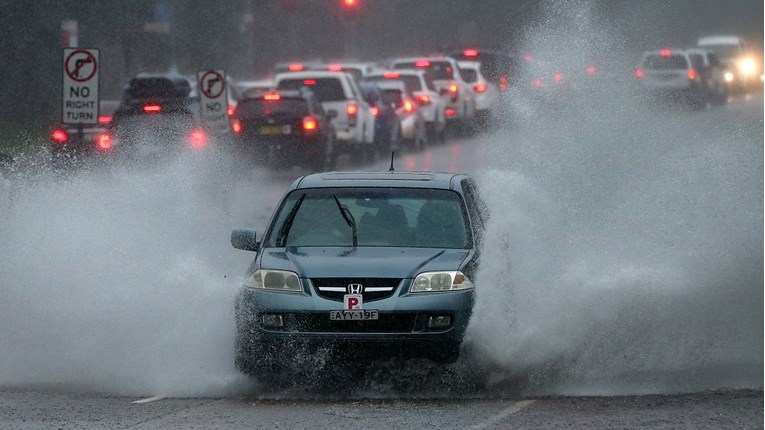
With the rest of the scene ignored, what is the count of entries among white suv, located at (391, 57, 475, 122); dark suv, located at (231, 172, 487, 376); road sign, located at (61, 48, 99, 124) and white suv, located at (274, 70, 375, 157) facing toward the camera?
2

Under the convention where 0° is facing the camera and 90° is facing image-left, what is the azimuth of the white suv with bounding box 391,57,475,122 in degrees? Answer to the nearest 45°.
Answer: approximately 180°

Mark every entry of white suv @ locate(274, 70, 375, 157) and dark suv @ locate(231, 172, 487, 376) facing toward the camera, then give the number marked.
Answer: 1

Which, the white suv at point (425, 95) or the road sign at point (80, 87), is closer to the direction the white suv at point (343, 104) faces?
the white suv

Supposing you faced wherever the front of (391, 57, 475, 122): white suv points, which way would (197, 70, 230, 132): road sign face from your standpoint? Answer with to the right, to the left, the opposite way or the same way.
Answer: the opposite way

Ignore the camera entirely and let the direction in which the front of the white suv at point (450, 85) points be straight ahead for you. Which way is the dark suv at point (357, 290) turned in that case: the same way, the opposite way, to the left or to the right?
the opposite way

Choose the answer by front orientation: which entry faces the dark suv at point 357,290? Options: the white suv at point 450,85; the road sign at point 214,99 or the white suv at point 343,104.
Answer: the road sign

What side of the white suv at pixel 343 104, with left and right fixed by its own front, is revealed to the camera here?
back
